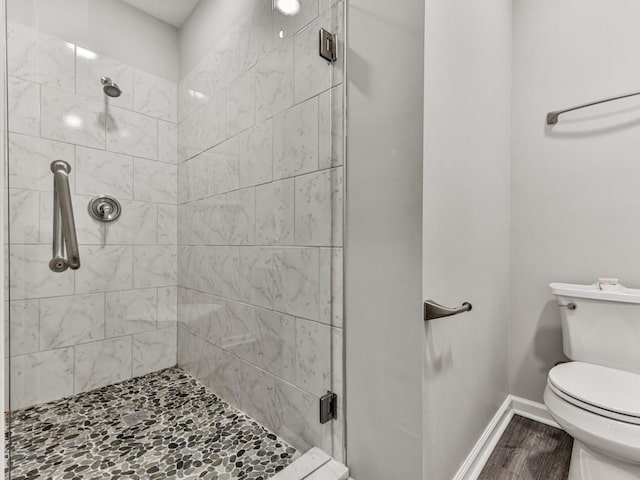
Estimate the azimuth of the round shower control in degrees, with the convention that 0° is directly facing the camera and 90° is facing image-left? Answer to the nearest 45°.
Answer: approximately 0°

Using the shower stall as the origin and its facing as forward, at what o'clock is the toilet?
The toilet is roughly at 10 o'clock from the shower stall.

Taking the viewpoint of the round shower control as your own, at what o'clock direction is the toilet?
The toilet is roughly at 10 o'clock from the round shower control.
